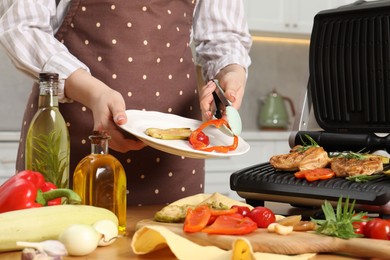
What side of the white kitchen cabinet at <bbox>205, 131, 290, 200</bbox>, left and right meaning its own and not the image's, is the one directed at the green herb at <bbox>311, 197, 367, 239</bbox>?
front

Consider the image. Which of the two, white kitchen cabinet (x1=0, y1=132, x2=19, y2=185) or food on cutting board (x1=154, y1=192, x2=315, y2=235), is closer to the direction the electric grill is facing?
the food on cutting board

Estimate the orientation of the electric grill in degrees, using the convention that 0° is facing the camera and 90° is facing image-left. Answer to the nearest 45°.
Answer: approximately 45°

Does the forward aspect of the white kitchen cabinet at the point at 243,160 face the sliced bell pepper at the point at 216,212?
yes

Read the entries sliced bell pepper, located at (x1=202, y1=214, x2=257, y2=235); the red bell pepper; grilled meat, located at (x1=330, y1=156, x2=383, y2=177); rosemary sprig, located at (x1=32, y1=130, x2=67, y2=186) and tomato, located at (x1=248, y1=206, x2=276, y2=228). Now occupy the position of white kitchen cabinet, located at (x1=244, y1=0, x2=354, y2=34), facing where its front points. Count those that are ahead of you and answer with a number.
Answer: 5

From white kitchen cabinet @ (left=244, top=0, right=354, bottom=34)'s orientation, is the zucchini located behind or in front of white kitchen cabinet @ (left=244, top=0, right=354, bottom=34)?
in front

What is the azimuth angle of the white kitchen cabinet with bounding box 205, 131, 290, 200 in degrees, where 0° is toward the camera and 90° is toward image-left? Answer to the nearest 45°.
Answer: approximately 0°

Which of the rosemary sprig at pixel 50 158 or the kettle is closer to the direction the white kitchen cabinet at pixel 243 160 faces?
the rosemary sprig

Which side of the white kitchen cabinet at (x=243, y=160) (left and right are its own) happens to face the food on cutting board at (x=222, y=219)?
front

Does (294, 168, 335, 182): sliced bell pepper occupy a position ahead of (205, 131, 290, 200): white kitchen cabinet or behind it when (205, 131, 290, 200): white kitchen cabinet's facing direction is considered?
ahead

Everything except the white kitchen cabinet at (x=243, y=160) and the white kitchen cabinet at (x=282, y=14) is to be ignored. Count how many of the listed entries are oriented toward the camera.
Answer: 2

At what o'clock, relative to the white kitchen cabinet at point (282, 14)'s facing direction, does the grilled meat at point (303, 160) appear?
The grilled meat is roughly at 12 o'clock from the white kitchen cabinet.

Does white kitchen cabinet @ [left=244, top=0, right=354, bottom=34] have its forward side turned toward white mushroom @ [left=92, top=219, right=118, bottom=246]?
yes
